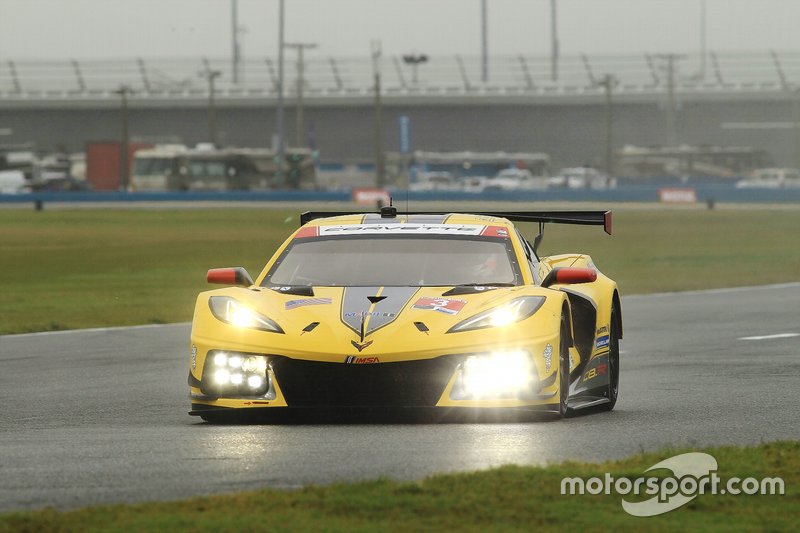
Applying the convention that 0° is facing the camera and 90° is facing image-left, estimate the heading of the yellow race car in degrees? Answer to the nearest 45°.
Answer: approximately 0°
